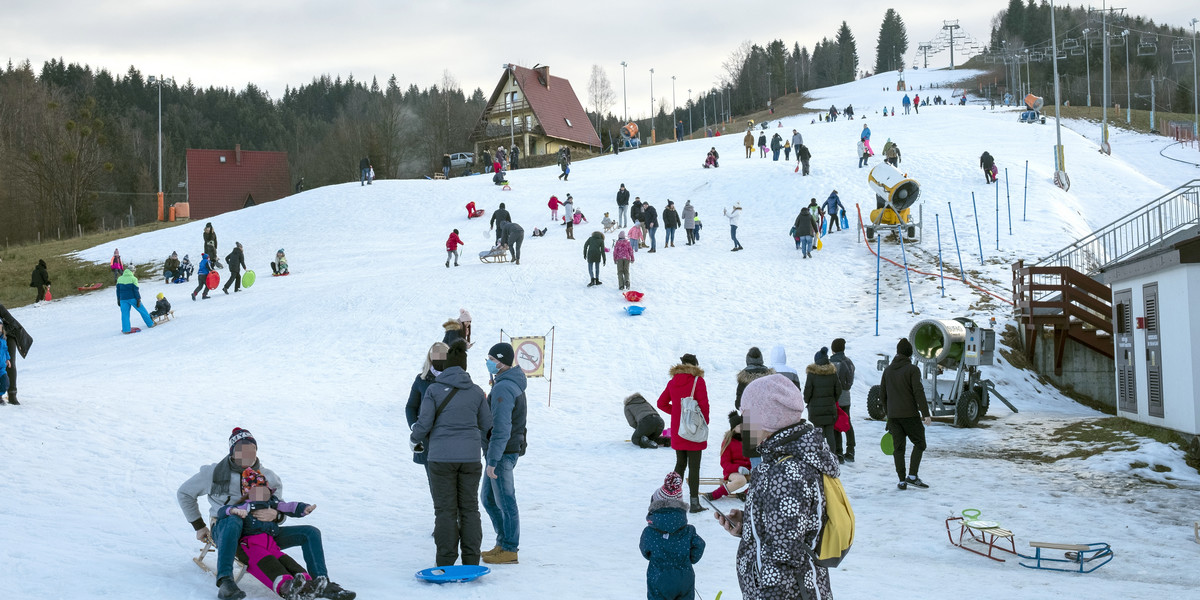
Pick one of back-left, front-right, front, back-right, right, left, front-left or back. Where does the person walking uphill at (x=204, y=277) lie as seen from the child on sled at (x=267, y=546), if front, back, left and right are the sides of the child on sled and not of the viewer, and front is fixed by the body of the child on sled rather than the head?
back-left

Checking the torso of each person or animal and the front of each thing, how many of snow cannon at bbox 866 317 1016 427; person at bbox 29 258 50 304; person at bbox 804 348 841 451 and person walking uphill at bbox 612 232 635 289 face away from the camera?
3

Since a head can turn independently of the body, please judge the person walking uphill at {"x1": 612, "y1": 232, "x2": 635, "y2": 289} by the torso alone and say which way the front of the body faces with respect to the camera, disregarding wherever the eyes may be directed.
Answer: away from the camera

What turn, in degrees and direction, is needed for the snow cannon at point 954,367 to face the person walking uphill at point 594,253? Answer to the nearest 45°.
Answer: approximately 90° to its right

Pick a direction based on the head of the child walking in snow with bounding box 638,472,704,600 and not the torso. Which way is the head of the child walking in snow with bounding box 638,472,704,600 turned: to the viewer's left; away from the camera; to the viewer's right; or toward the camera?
away from the camera

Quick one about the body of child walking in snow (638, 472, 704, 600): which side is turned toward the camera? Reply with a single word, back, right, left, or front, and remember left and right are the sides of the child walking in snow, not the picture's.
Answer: back
